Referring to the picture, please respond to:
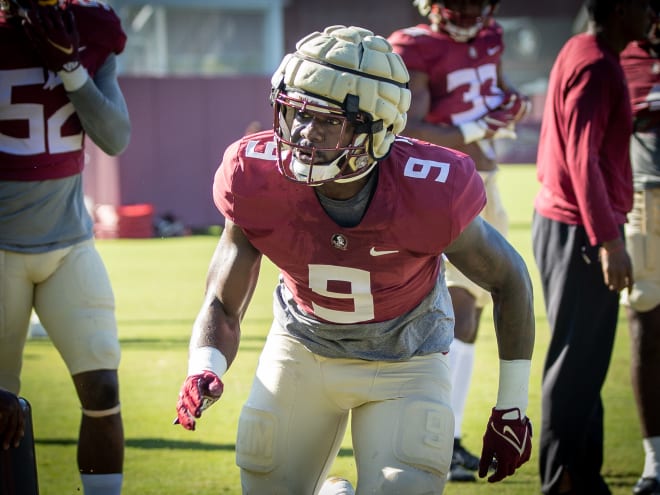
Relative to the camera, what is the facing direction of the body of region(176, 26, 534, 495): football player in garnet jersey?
toward the camera

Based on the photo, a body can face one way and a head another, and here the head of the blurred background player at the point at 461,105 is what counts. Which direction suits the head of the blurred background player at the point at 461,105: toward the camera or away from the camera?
toward the camera

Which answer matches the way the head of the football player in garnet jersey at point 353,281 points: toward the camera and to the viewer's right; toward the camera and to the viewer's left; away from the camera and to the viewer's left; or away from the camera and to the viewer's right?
toward the camera and to the viewer's left

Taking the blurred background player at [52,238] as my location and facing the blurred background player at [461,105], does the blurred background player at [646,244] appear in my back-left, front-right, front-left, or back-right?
front-right

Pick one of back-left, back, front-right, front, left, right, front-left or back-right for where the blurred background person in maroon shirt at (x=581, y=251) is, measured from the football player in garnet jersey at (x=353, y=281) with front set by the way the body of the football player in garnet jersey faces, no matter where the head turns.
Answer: back-left

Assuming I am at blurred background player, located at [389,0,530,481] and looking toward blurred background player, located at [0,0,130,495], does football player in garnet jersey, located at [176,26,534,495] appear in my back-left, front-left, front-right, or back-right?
front-left
